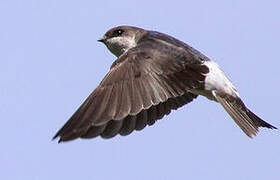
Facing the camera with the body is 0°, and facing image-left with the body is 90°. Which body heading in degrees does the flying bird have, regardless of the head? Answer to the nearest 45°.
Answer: approximately 90°
